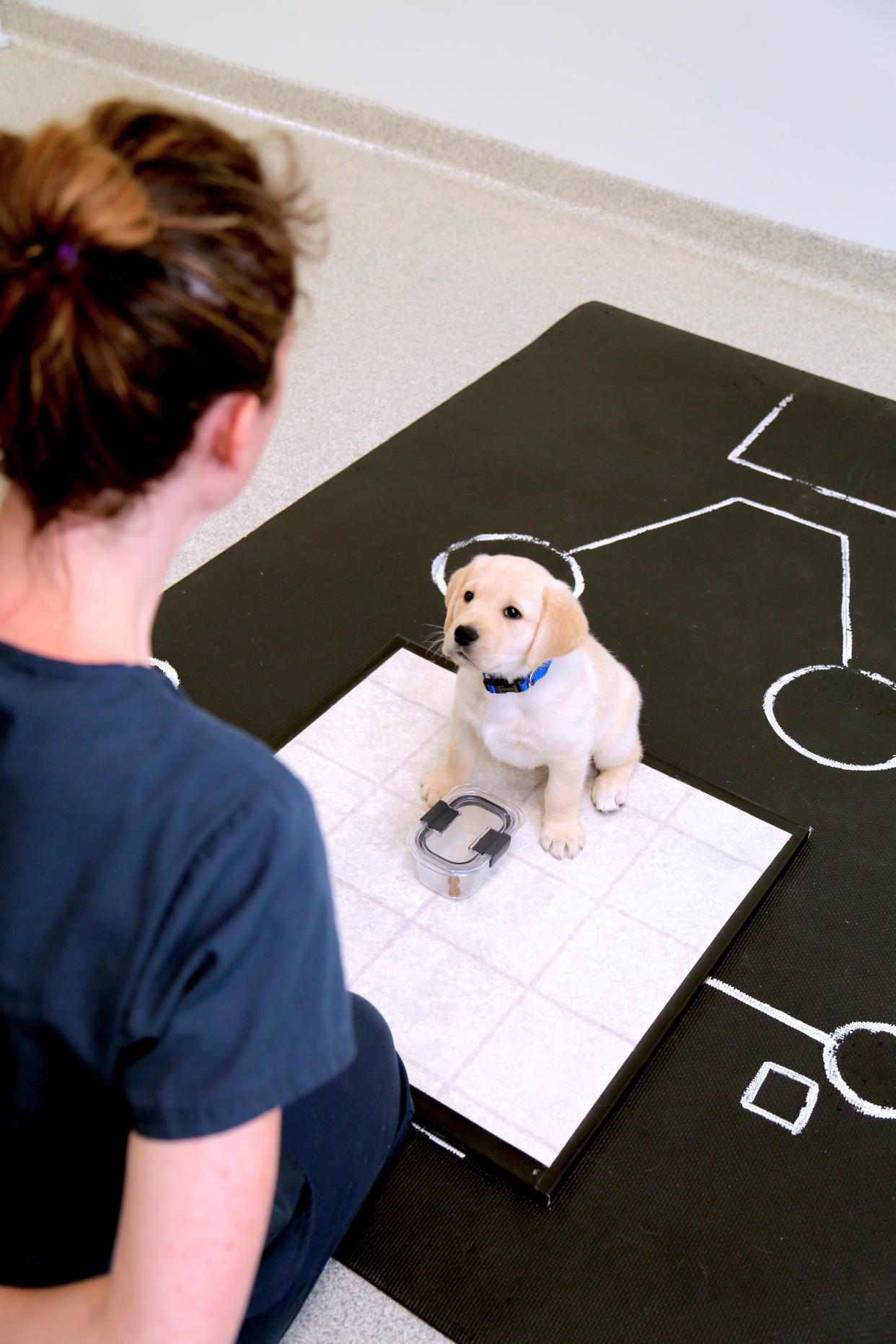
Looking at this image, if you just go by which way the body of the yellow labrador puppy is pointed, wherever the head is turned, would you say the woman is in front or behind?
in front

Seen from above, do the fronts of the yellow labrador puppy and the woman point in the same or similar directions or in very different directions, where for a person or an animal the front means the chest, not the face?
very different directions

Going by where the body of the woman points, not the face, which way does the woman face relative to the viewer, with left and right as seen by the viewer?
facing away from the viewer and to the right of the viewer

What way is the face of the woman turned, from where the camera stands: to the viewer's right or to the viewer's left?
to the viewer's right

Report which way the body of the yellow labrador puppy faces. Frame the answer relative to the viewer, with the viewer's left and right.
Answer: facing the viewer and to the left of the viewer

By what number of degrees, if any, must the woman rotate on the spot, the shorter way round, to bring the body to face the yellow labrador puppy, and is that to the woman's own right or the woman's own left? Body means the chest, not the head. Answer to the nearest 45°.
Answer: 0° — they already face it
